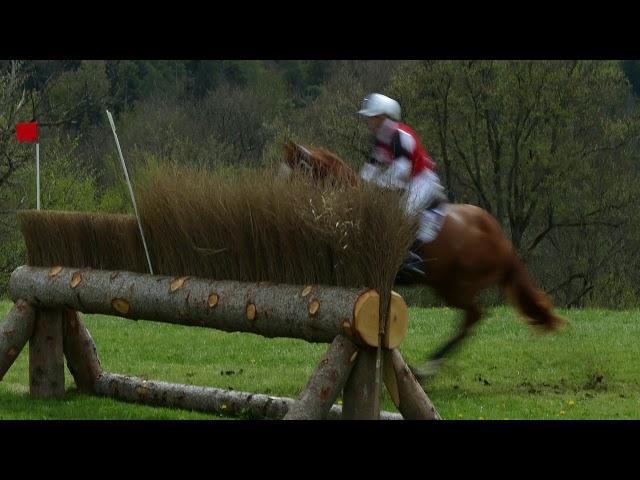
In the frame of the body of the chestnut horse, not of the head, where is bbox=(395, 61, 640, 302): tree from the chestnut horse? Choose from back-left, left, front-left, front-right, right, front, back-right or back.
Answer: right

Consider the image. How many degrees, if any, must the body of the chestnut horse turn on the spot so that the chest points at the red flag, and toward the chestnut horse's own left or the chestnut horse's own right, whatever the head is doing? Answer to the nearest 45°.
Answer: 0° — it already faces it

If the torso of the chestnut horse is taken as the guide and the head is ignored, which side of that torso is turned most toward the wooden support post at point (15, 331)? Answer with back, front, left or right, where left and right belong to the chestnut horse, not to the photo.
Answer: front

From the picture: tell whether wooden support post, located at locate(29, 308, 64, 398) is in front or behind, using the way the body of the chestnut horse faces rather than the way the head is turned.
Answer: in front

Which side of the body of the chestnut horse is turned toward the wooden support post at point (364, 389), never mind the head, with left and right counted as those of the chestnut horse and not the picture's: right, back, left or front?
left

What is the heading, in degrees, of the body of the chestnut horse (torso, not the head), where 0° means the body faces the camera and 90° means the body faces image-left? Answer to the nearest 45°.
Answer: approximately 90°

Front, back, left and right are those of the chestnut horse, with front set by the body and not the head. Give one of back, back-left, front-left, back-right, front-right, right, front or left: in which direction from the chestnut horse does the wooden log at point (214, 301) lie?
front-left

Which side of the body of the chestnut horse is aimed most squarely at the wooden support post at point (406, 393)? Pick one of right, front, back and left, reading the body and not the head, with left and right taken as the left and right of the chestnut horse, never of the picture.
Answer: left

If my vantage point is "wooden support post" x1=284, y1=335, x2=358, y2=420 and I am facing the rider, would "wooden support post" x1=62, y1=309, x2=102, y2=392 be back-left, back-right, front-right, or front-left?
front-left

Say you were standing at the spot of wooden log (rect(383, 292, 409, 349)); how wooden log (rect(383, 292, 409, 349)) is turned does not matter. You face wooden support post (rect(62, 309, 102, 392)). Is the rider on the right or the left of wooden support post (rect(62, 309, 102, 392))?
right

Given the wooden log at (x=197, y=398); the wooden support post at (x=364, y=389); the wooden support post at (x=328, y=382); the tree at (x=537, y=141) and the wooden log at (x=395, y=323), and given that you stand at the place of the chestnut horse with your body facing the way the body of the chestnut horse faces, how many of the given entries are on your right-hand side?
1

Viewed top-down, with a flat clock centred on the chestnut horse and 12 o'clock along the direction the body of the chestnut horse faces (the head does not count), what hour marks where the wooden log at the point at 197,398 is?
The wooden log is roughly at 11 o'clock from the chestnut horse.
